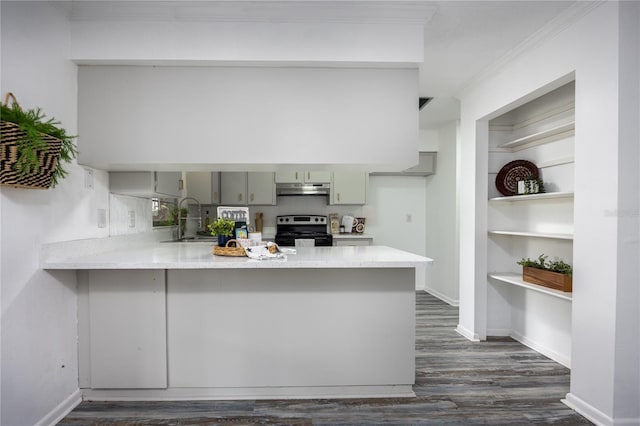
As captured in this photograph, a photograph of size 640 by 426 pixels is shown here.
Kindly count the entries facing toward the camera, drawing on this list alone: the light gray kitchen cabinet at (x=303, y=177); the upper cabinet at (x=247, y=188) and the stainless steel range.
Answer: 3

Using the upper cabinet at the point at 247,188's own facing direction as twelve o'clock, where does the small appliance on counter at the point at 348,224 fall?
The small appliance on counter is roughly at 9 o'clock from the upper cabinet.

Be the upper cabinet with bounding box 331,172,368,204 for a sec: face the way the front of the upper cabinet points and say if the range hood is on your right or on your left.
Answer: on your right

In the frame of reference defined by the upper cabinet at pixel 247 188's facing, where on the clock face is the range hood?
The range hood is roughly at 9 o'clock from the upper cabinet.

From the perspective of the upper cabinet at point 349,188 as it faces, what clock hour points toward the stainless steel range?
The stainless steel range is roughly at 3 o'clock from the upper cabinet.

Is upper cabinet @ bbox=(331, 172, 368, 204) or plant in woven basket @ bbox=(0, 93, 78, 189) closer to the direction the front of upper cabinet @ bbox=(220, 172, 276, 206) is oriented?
the plant in woven basket

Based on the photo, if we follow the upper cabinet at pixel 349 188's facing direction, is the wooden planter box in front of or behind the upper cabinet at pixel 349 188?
in front

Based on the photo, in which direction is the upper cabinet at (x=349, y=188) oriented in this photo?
toward the camera

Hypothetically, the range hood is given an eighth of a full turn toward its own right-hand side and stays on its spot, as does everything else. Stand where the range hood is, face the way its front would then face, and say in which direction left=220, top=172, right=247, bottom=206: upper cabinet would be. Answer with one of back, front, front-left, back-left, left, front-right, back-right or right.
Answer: front-right

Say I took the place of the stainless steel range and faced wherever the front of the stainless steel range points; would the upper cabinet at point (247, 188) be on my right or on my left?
on my right

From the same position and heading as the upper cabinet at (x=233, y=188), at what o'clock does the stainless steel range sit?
The stainless steel range is roughly at 9 o'clock from the upper cabinet.

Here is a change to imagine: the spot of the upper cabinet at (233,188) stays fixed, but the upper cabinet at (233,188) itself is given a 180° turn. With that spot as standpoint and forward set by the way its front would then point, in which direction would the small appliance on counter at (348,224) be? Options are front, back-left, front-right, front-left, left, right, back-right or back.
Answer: right

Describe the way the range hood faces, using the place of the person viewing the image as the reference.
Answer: facing the viewer

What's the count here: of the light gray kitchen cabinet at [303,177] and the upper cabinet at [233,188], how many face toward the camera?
2

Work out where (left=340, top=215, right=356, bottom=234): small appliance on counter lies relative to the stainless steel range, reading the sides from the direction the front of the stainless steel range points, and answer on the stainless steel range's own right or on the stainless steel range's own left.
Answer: on the stainless steel range's own left
